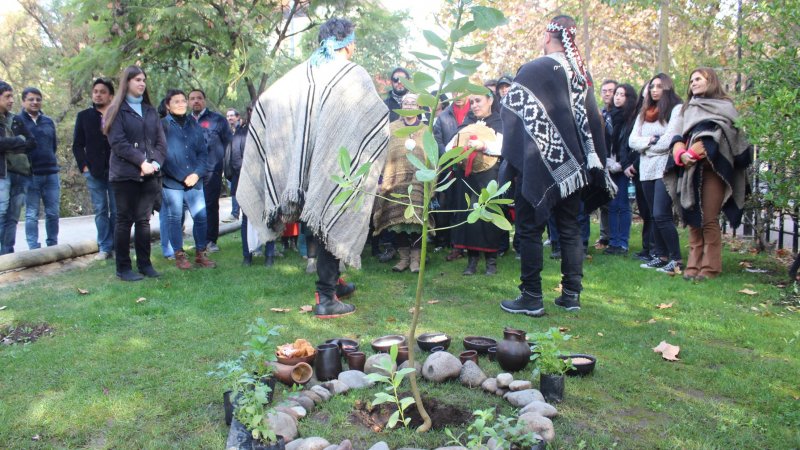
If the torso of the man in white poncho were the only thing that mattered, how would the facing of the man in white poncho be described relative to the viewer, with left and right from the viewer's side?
facing away from the viewer and to the right of the viewer

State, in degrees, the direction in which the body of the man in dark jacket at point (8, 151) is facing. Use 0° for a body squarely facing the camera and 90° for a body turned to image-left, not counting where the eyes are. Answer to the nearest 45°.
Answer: approximately 315°

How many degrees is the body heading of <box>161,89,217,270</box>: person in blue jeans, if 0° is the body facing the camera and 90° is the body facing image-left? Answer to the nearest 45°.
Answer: approximately 315°

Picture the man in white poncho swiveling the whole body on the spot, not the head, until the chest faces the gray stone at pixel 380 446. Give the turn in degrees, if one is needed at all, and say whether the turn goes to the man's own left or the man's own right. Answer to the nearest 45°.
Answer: approximately 135° to the man's own right

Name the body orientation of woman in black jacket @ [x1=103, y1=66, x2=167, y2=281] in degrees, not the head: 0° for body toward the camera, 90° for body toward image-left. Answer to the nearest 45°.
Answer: approximately 315°

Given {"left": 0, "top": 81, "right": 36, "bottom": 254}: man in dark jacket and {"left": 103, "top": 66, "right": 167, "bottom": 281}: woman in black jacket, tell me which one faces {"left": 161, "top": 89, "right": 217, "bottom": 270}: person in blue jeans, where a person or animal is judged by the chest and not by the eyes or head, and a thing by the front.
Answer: the man in dark jacket

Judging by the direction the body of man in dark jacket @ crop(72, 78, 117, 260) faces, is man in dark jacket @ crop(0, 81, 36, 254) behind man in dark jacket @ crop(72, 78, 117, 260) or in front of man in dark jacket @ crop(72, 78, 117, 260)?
behind

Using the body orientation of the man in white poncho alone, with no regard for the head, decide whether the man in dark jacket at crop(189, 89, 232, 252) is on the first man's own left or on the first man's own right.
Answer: on the first man's own left
